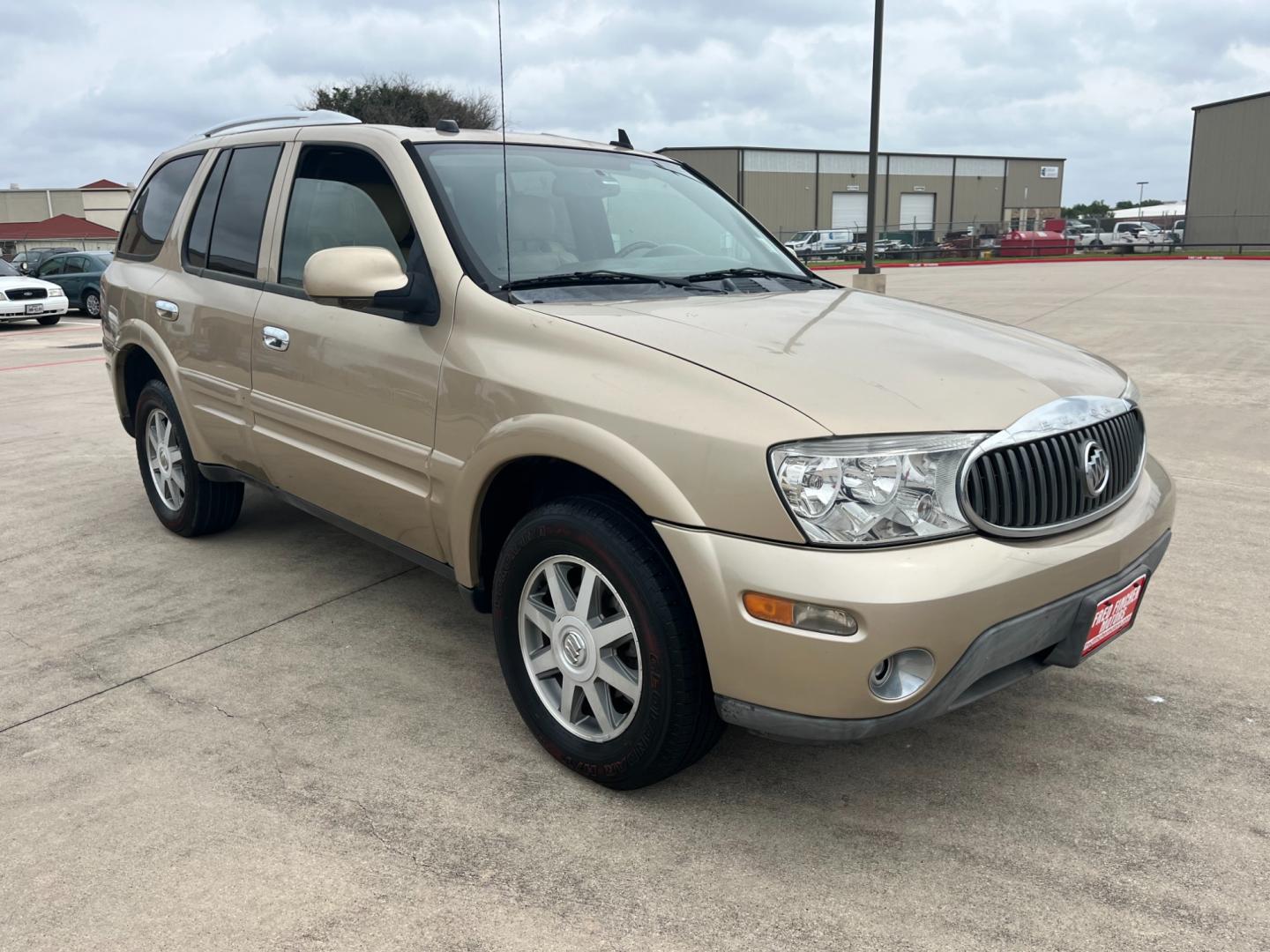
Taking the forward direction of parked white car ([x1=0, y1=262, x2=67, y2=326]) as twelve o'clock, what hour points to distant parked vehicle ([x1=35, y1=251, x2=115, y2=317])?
The distant parked vehicle is roughly at 8 o'clock from the parked white car.

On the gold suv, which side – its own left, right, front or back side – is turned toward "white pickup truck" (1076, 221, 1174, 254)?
left

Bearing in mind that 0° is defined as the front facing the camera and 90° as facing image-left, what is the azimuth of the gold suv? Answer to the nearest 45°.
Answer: approximately 315°

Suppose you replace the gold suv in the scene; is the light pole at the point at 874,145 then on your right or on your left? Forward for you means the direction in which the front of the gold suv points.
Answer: on your left

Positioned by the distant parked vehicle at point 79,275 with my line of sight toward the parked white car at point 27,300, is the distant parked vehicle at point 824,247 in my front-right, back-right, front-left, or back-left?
back-left

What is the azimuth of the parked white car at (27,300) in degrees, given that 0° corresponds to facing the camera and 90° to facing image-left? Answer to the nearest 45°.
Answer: approximately 315°

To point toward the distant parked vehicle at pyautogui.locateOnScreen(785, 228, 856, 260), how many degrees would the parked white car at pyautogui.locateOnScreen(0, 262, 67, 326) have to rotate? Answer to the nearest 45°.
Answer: approximately 90° to its left

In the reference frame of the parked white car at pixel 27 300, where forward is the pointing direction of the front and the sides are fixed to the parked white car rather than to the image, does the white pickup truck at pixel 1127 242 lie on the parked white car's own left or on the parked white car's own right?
on the parked white car's own left

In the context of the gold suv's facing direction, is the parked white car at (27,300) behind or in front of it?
behind

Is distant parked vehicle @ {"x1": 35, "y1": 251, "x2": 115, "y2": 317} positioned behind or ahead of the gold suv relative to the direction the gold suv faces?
behind
